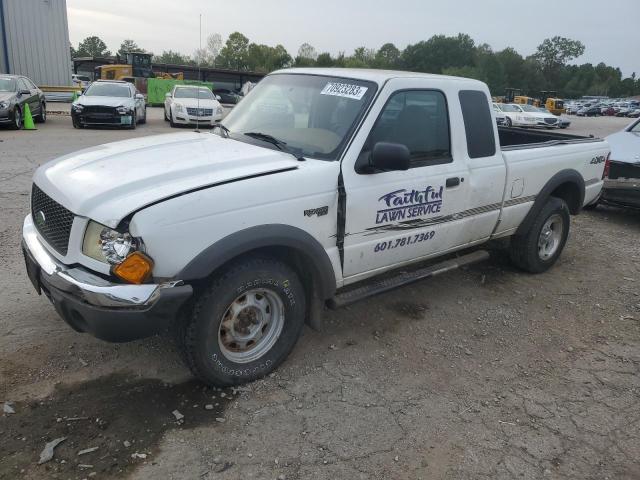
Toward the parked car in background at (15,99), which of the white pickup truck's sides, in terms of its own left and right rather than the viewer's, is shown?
right

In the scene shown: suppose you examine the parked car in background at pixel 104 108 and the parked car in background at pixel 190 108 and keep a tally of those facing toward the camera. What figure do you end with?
2

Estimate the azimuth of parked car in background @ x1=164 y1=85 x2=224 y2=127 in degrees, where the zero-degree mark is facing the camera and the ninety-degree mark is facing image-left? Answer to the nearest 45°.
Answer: approximately 0°

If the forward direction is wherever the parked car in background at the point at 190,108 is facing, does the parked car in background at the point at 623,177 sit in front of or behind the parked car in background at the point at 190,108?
in front

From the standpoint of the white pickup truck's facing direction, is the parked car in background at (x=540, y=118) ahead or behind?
behind

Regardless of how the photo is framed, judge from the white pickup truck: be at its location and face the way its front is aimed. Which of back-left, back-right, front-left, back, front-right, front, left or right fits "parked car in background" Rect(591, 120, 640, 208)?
back

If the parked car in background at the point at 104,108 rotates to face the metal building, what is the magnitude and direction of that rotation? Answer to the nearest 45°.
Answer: approximately 180°
